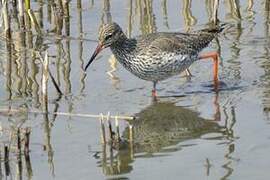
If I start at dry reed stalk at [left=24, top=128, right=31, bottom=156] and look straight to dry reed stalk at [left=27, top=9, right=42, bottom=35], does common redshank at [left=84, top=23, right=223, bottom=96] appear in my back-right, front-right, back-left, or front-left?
front-right

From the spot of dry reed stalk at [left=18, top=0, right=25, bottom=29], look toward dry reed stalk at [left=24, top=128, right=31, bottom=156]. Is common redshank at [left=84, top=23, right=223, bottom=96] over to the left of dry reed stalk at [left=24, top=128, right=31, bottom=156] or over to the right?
left

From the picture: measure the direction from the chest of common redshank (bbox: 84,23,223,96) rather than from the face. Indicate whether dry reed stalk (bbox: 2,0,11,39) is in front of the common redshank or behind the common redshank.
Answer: in front

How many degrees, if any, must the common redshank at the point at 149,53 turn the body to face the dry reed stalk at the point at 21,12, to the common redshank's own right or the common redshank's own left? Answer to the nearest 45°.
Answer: approximately 45° to the common redshank's own right

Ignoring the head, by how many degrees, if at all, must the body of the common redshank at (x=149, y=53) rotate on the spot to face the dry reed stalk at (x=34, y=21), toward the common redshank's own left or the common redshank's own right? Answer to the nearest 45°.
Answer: approximately 45° to the common redshank's own right

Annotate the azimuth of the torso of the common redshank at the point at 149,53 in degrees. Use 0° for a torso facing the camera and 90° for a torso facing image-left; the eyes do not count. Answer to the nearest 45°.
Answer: approximately 90°
